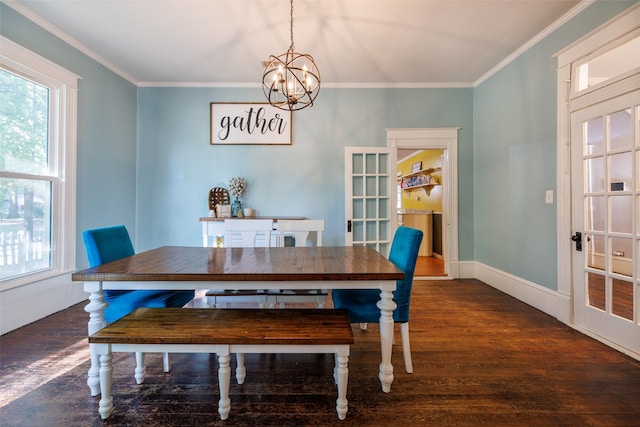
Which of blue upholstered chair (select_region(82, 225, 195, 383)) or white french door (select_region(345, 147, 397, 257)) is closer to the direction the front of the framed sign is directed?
the blue upholstered chair

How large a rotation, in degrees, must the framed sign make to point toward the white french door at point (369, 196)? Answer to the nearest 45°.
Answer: approximately 90° to its left

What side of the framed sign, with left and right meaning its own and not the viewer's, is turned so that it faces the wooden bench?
front

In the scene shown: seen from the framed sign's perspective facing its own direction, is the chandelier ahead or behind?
ahead

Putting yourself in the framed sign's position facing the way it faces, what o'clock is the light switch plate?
The light switch plate is roughly at 10 o'clock from the framed sign.

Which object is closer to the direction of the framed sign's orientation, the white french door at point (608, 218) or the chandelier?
the chandelier

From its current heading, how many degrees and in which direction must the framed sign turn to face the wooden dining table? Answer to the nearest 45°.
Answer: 0° — it already faces it

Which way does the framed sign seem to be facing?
toward the camera

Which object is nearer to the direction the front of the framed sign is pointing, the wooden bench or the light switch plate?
the wooden bench

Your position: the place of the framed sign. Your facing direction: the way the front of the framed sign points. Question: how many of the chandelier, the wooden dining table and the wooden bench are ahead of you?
3

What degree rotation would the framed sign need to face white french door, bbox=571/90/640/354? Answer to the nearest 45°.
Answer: approximately 45° to its left

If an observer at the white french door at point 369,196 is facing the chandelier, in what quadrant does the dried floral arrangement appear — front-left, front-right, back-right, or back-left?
front-right

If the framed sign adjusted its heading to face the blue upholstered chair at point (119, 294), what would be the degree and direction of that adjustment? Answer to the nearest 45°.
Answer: approximately 45° to its right

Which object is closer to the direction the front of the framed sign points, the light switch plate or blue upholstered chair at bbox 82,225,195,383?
the blue upholstered chair
